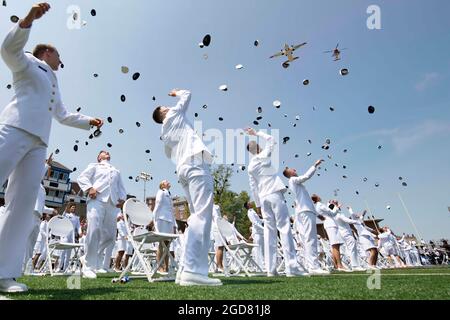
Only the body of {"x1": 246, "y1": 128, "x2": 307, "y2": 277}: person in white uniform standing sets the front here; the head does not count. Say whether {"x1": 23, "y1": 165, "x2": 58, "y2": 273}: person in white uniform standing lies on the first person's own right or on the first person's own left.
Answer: on the first person's own left

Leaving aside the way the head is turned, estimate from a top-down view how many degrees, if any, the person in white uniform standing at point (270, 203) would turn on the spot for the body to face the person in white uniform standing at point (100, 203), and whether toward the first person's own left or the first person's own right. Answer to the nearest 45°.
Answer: approximately 135° to the first person's own left

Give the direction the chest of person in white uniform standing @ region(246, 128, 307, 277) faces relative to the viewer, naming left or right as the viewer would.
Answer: facing away from the viewer and to the right of the viewer

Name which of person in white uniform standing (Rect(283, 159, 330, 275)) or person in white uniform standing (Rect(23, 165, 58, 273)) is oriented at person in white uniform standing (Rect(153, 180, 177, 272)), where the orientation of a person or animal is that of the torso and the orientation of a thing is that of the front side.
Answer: person in white uniform standing (Rect(23, 165, 58, 273))
